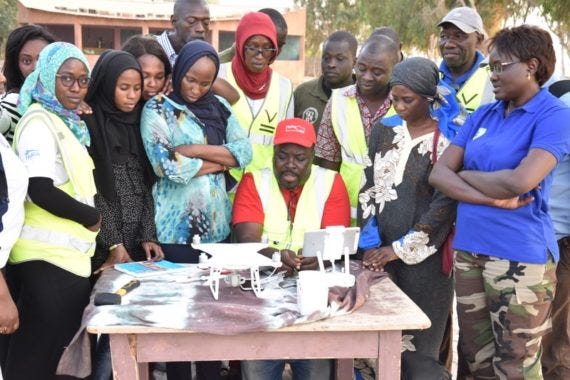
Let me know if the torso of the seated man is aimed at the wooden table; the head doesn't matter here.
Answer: yes

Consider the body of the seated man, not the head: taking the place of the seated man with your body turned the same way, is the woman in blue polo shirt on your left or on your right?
on your left

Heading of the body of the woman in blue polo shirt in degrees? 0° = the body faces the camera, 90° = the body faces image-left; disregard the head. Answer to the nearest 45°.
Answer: approximately 45°

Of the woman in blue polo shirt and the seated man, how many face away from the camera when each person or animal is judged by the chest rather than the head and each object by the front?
0

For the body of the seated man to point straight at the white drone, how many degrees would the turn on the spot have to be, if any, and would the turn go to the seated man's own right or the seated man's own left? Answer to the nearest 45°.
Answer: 0° — they already face it

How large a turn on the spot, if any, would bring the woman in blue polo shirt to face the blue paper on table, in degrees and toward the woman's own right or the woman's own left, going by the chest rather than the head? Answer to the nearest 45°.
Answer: approximately 45° to the woman's own right

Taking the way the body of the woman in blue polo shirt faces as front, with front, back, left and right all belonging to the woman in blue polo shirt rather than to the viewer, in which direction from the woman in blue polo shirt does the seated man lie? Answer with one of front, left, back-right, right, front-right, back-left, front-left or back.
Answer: front-right

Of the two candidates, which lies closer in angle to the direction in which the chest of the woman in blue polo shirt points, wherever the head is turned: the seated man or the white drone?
the white drone

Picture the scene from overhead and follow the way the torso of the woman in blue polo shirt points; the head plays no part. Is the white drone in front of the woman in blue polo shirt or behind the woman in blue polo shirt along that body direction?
in front

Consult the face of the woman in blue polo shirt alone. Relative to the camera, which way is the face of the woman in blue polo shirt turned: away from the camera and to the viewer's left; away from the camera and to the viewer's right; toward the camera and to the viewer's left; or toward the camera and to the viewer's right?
toward the camera and to the viewer's left

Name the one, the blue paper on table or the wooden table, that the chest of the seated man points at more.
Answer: the wooden table

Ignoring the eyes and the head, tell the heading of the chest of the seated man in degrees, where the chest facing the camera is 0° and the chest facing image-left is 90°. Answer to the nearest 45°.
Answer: approximately 0°
